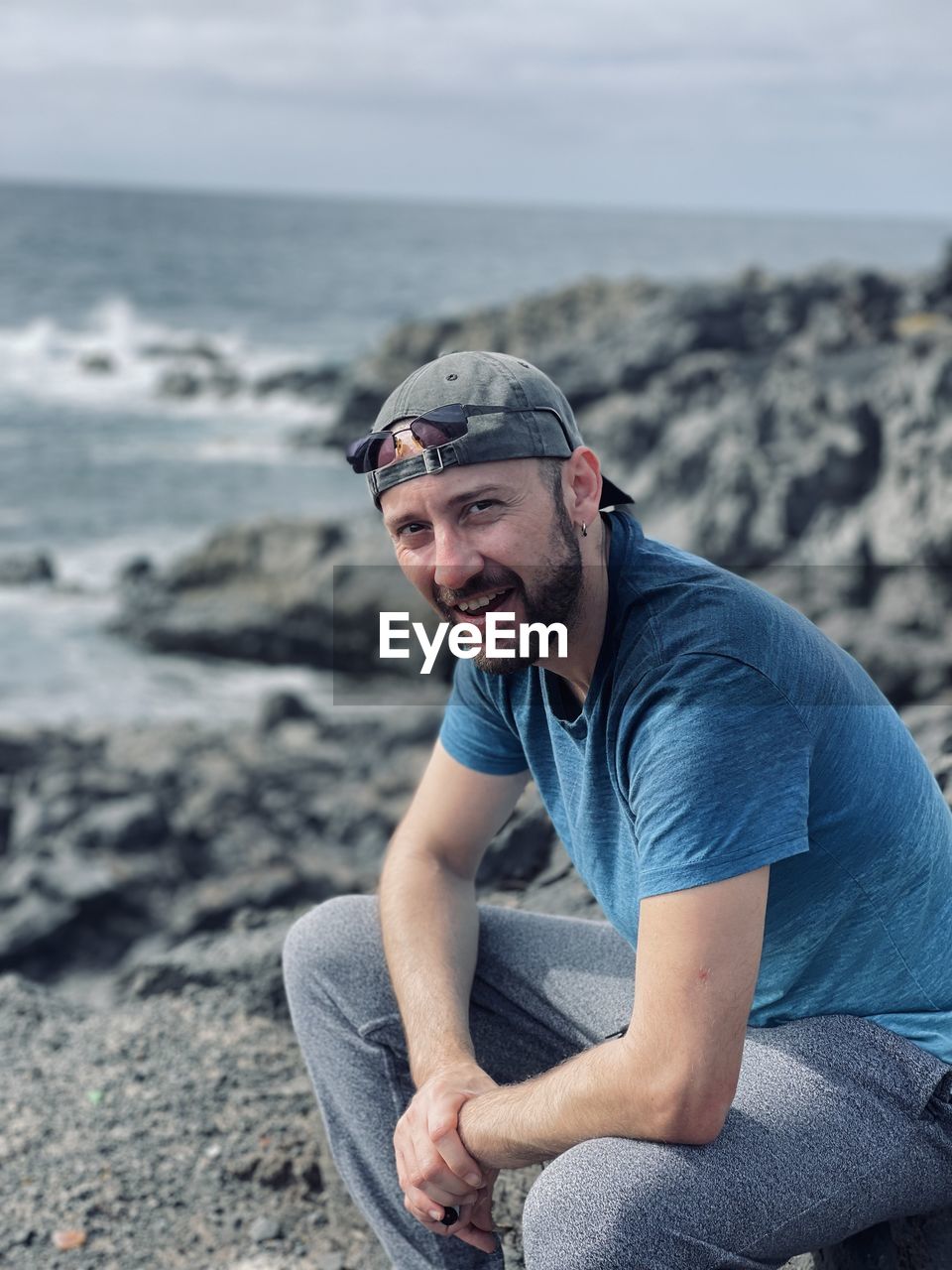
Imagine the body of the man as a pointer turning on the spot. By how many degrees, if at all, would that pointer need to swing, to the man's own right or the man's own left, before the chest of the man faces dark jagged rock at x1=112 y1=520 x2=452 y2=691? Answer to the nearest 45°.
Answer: approximately 135° to the man's own right

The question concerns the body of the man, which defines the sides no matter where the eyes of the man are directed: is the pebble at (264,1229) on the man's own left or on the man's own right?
on the man's own right

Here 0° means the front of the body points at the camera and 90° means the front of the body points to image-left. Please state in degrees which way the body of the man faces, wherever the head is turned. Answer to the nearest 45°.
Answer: approximately 45°
